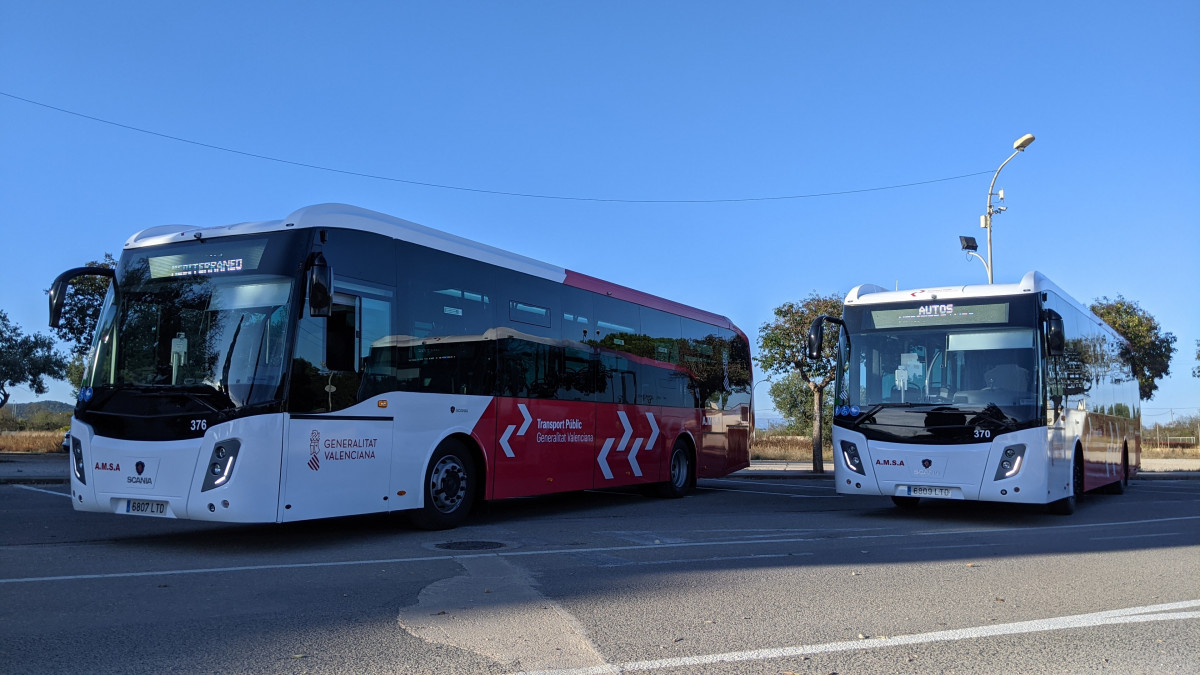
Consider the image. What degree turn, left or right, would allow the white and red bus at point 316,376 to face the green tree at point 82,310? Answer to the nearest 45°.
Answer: approximately 135° to its right

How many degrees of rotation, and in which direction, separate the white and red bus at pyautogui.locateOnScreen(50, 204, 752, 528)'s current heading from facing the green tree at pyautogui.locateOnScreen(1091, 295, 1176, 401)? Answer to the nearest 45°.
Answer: approximately 180°

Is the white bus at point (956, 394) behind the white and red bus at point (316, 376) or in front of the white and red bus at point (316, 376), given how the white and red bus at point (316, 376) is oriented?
behind

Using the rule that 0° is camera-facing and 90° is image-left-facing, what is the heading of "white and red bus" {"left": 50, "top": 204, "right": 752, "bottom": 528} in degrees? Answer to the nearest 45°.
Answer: approximately 45°

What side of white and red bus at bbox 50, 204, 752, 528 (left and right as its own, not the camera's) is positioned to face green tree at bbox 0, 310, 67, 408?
right

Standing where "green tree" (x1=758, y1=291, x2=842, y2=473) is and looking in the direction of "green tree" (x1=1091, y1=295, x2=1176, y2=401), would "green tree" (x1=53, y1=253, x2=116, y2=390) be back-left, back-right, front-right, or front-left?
back-left

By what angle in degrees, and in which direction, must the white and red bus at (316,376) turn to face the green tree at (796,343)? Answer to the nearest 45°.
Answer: approximately 180°
